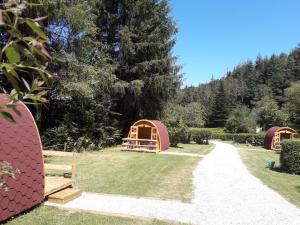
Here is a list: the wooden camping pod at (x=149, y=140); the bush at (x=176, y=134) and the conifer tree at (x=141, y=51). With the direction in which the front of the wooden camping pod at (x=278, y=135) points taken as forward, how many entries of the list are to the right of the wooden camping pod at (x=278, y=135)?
3

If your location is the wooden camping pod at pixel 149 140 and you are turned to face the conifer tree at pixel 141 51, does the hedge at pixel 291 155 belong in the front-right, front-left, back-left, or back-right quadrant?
back-right

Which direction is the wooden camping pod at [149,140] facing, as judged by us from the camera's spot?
facing the viewer and to the left of the viewer

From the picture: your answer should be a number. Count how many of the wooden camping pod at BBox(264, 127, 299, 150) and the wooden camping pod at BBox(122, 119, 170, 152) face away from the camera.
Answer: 0

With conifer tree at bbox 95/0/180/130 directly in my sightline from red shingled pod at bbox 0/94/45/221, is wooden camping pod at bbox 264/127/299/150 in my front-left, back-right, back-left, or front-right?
front-right

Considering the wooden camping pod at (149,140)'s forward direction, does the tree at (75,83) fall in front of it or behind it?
in front

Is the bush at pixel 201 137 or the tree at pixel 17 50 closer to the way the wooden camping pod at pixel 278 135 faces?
the tree

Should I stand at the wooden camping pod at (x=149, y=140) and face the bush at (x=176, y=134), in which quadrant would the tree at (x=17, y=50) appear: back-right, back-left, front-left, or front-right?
back-right

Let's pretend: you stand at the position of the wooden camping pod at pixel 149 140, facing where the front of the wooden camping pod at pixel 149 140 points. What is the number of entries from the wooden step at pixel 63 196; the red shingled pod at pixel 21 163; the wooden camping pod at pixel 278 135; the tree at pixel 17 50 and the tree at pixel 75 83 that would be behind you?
1

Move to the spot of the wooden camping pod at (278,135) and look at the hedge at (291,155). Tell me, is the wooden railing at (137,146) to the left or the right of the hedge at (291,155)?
right

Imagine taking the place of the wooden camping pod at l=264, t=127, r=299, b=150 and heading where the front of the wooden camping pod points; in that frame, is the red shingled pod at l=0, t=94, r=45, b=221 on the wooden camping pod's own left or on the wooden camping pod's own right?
on the wooden camping pod's own right
